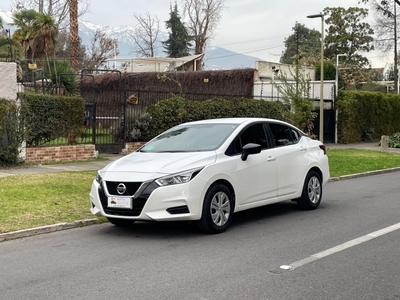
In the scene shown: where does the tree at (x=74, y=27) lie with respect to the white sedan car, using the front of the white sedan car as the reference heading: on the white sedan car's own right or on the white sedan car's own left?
on the white sedan car's own right

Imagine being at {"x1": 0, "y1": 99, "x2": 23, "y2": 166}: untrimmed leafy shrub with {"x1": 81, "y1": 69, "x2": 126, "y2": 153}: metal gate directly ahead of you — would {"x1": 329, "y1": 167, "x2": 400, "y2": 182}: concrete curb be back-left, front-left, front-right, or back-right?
front-right

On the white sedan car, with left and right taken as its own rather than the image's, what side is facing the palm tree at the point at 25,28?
right

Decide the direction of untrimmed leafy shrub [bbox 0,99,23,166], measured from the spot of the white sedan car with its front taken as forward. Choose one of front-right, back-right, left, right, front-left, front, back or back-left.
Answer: right

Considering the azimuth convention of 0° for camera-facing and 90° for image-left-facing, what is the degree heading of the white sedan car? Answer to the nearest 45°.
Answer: approximately 45°

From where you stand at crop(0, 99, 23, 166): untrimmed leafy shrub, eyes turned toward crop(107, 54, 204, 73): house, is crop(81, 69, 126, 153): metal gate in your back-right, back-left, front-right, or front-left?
front-right

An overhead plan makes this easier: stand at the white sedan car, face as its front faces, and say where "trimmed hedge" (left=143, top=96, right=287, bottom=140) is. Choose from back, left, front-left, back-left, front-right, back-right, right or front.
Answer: back-right

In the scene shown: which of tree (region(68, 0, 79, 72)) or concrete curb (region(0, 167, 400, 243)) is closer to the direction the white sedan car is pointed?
the concrete curb

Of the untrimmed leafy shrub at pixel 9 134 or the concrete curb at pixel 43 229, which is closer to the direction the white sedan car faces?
the concrete curb

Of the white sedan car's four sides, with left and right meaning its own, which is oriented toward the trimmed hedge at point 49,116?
right

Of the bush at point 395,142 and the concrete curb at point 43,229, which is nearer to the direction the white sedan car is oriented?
the concrete curb
